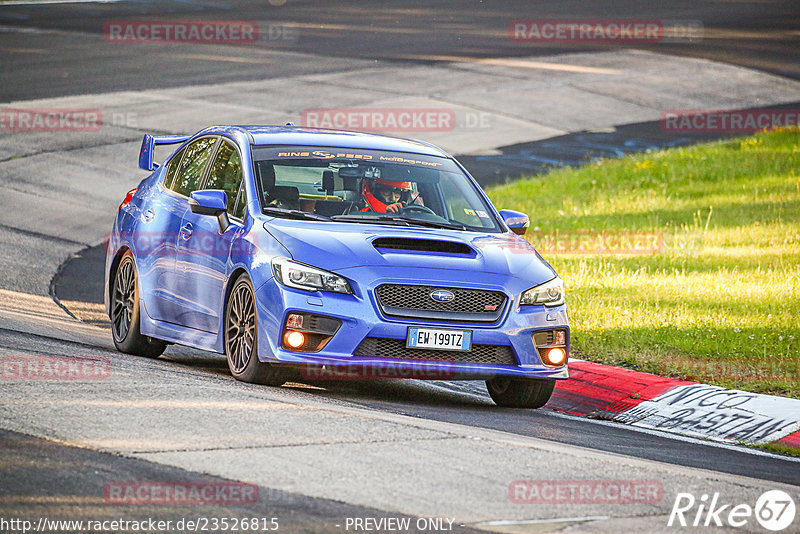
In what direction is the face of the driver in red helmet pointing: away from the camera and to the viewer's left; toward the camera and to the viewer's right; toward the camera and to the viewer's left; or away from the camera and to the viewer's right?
toward the camera and to the viewer's right

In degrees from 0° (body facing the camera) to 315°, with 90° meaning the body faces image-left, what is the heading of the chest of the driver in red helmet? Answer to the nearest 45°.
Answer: approximately 315°

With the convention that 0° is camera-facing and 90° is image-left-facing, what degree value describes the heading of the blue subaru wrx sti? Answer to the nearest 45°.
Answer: approximately 315°
